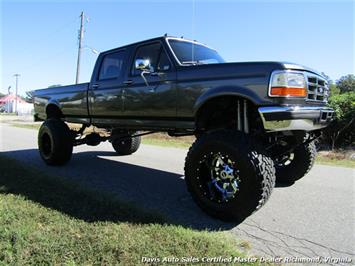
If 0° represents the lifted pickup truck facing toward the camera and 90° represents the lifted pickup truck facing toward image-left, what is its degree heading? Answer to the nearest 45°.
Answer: approximately 315°

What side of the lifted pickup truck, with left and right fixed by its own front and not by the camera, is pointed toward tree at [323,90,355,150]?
left
